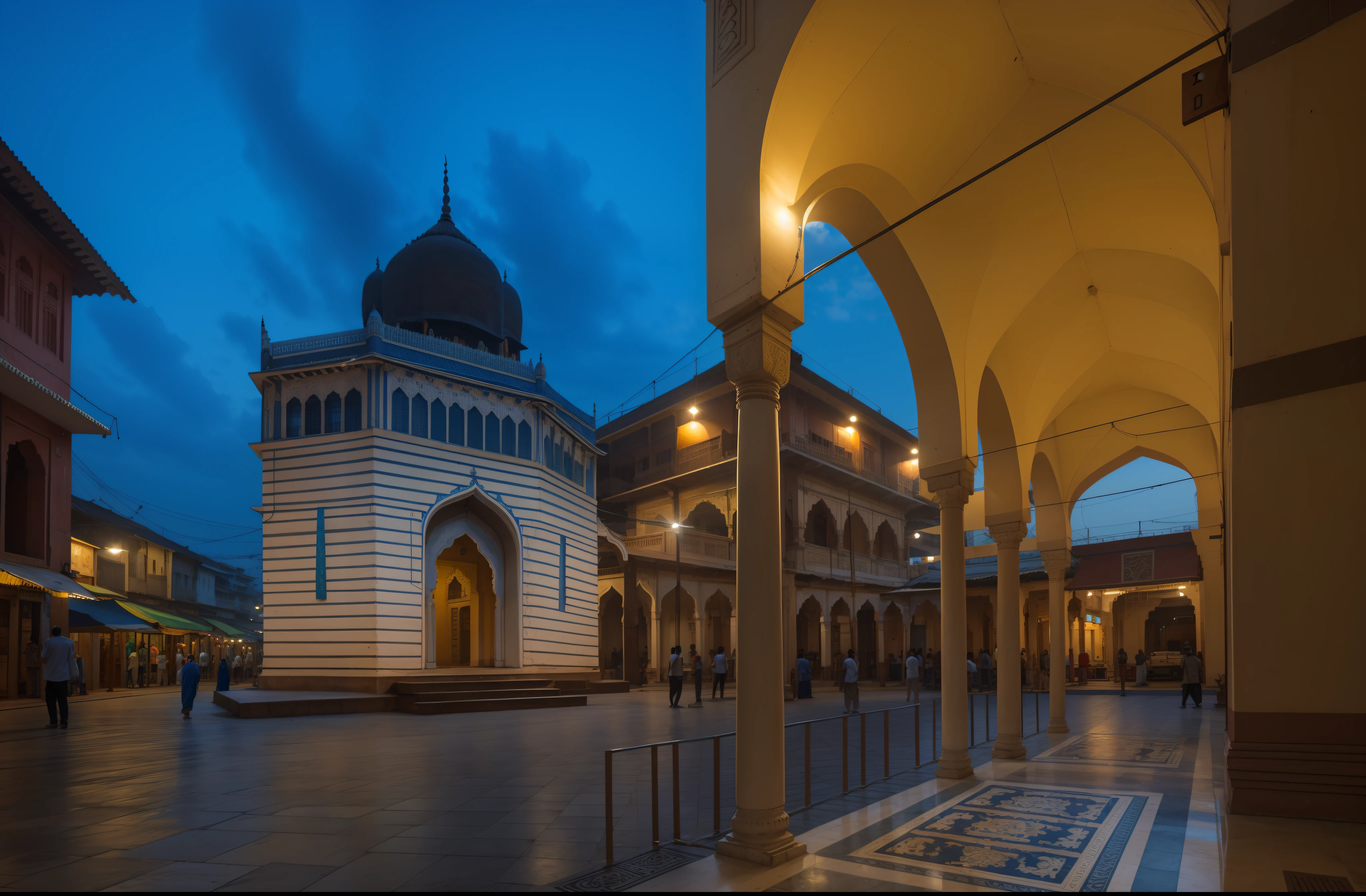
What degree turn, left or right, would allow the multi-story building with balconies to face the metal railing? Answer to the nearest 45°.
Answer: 0° — it already faces it

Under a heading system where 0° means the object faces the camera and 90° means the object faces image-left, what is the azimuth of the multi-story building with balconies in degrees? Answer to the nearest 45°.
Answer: approximately 0°

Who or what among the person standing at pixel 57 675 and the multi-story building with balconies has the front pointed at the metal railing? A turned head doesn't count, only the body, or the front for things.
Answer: the multi-story building with balconies

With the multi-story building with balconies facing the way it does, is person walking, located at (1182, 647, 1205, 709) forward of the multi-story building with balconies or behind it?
forward

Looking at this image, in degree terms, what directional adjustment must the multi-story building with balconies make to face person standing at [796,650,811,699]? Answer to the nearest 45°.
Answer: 0° — it already faces them

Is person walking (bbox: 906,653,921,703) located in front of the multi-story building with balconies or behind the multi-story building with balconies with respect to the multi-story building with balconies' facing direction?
in front

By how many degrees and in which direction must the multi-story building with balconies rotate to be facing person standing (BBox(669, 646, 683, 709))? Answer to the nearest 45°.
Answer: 0° — it already faces them

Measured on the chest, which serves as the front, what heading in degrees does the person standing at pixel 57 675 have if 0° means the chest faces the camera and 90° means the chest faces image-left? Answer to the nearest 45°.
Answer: approximately 180°

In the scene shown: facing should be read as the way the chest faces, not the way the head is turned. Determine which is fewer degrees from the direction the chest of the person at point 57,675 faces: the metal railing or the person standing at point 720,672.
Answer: the person standing
